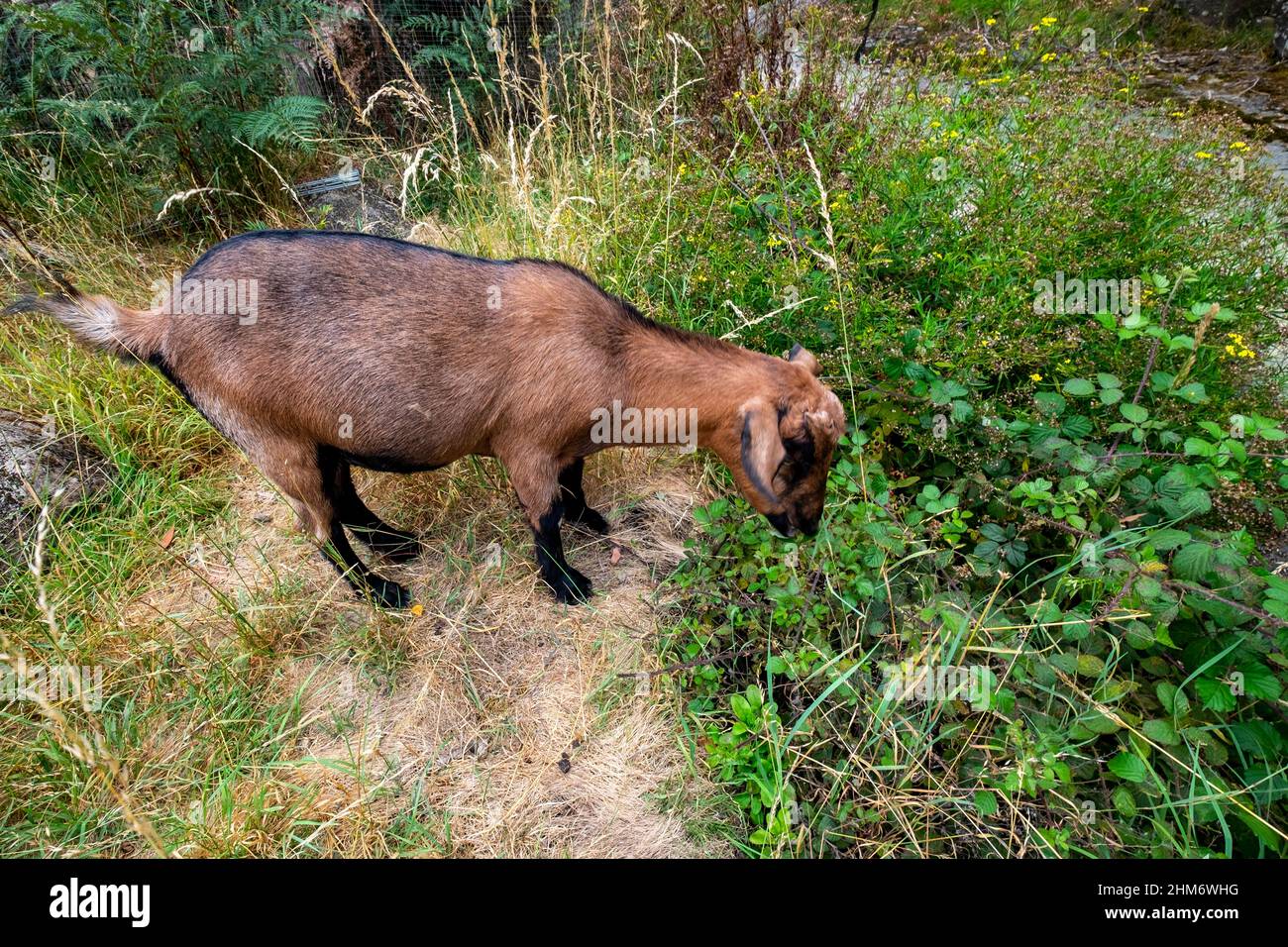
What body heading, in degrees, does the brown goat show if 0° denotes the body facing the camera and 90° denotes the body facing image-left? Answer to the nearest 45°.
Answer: approximately 270°
